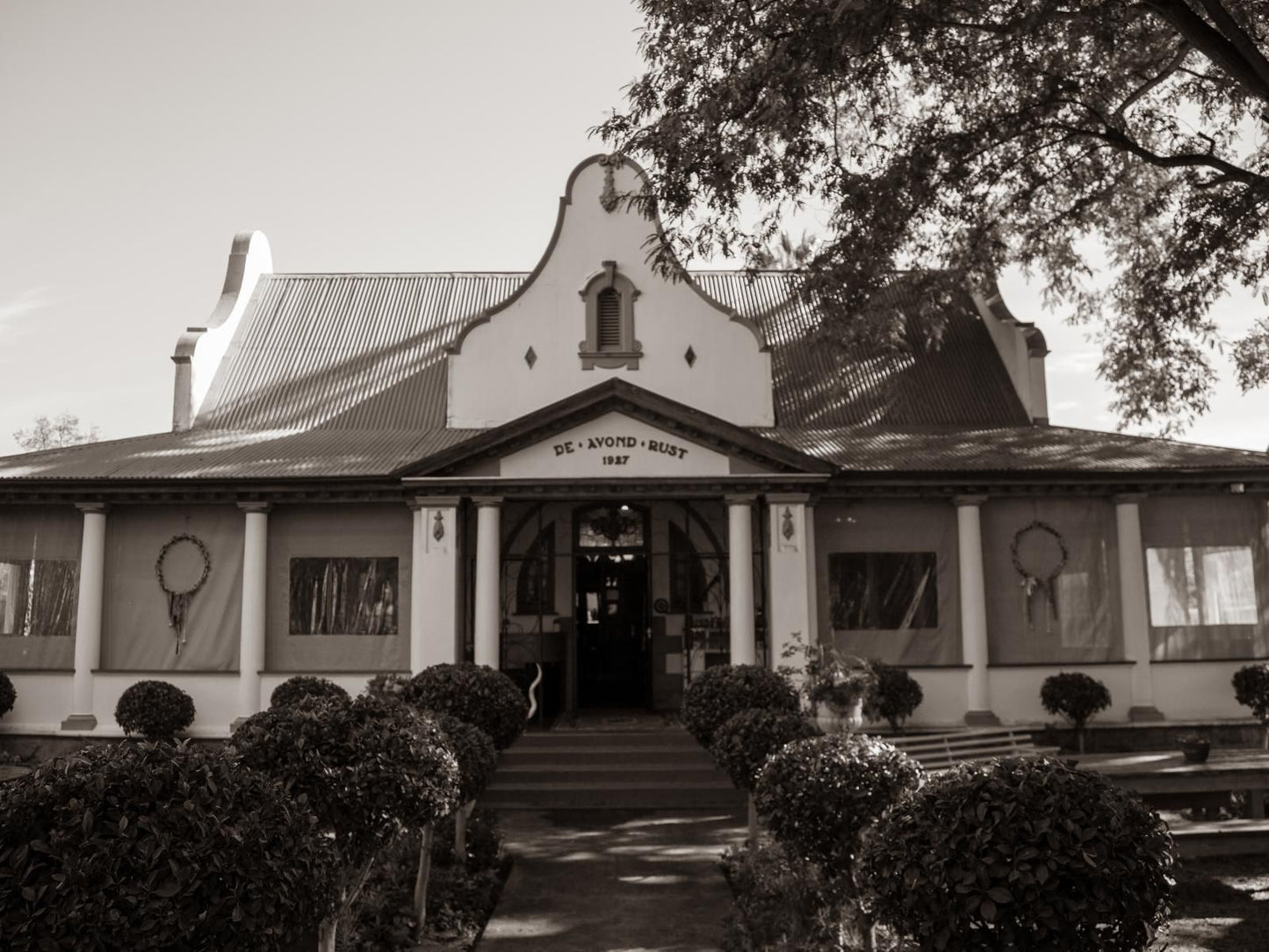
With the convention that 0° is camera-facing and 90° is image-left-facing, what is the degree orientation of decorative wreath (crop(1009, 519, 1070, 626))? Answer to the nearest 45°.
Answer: approximately 0°

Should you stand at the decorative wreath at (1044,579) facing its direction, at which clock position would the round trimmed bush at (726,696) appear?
The round trimmed bush is roughly at 1 o'clock from the decorative wreath.

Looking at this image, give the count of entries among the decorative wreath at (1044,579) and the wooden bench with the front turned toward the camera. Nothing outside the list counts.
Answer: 2

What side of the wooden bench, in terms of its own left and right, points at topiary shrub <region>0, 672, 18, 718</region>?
right

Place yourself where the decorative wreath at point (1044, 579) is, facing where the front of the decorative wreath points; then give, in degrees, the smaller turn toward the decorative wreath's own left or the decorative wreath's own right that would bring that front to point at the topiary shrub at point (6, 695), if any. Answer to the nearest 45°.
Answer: approximately 90° to the decorative wreath's own right

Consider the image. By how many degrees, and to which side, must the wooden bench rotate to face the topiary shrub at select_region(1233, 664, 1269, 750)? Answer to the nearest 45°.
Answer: approximately 135° to its left

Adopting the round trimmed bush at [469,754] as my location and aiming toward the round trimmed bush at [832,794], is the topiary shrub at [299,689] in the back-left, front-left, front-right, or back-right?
back-left
